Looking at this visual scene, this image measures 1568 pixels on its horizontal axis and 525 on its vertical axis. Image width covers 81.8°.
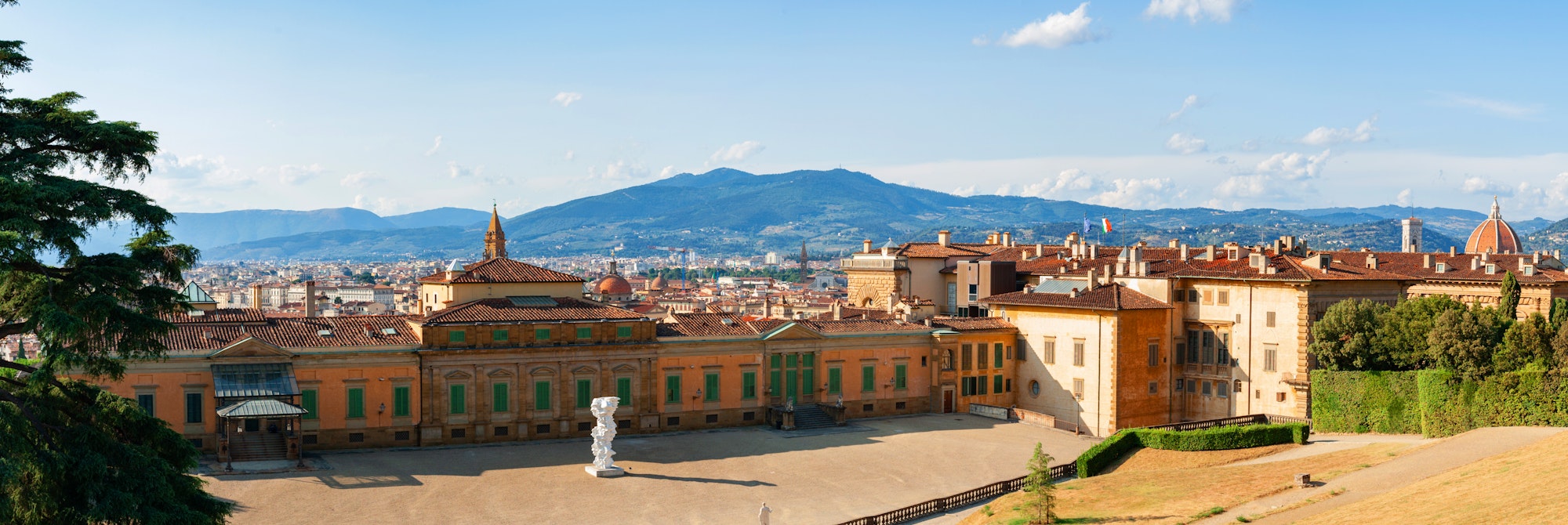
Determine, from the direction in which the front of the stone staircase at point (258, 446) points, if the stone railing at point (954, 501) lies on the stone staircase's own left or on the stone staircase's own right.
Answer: on the stone staircase's own left

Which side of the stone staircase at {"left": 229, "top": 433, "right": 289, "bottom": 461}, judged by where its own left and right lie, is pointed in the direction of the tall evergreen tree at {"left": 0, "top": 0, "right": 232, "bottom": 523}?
front

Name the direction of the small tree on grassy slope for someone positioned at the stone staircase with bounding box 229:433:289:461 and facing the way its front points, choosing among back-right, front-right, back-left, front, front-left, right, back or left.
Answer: front-left

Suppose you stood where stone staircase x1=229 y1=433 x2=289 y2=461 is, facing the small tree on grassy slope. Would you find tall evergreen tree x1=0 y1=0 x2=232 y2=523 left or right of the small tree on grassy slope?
right

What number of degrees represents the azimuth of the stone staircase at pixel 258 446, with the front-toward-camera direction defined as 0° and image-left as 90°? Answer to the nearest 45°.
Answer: approximately 0°

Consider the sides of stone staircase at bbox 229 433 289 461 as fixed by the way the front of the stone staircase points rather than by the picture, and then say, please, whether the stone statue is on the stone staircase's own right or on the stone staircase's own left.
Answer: on the stone staircase's own left

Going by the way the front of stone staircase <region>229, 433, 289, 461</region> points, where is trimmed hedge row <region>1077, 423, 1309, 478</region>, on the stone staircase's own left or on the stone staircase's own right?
on the stone staircase's own left
